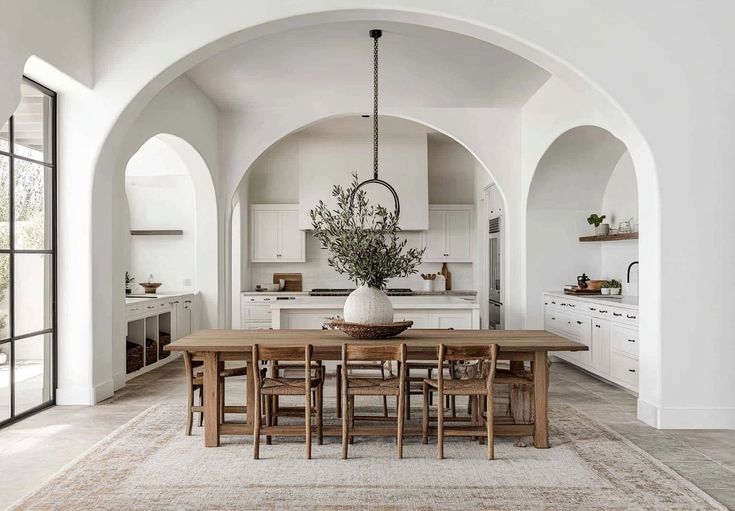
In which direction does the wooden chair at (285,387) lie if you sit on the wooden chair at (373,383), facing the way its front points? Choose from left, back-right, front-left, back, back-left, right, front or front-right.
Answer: left

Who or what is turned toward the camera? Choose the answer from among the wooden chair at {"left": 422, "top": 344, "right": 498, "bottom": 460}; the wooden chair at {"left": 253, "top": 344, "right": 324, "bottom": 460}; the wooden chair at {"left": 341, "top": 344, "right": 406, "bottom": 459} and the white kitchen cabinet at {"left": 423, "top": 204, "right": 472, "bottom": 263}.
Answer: the white kitchen cabinet

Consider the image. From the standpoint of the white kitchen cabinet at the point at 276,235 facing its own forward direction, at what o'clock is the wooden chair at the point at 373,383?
The wooden chair is roughly at 12 o'clock from the white kitchen cabinet.

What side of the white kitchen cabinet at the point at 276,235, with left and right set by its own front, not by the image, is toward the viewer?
front

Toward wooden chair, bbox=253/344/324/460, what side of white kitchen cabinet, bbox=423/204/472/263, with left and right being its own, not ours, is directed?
front

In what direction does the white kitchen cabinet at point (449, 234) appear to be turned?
toward the camera

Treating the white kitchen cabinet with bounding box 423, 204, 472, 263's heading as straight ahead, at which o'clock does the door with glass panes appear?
The door with glass panes is roughly at 1 o'clock from the white kitchen cabinet.

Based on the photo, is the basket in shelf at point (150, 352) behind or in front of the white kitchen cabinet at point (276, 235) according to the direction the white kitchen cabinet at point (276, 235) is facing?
in front

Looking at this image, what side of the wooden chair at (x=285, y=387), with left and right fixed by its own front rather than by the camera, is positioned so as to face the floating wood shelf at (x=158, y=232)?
front

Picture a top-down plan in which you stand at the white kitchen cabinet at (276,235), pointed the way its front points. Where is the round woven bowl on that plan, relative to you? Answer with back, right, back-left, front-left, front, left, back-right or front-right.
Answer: front

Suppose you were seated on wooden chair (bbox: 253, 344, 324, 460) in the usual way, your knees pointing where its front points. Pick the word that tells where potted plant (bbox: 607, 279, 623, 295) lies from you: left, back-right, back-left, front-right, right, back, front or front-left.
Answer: front-right

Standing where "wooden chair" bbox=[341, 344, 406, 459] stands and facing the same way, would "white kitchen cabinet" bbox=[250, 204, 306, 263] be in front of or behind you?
in front

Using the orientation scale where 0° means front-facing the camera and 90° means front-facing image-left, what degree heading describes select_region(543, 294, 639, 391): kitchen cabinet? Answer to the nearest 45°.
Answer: approximately 45°

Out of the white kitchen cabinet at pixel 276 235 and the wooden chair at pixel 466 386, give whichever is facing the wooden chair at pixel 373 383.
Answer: the white kitchen cabinet

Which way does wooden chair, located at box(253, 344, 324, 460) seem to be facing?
away from the camera

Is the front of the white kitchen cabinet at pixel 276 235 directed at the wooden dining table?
yes

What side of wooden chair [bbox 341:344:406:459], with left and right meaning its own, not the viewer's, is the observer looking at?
back

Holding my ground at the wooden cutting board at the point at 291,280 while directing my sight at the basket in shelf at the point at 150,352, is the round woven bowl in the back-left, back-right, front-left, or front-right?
front-left

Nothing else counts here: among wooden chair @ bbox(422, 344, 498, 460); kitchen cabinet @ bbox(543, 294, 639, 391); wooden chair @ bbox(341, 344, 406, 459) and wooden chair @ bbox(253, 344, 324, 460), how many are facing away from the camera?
3

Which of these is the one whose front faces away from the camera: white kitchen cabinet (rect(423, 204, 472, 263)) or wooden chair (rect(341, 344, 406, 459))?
the wooden chair

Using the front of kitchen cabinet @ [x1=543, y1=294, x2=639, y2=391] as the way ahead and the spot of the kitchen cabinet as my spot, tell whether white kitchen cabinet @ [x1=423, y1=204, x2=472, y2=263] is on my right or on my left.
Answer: on my right
